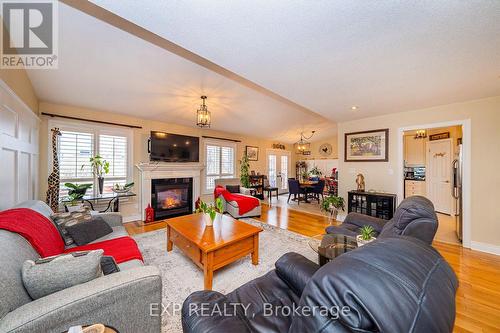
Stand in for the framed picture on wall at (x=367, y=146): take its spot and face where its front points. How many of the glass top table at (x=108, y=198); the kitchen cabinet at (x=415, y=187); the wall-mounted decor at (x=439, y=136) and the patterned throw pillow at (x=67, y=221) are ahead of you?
2

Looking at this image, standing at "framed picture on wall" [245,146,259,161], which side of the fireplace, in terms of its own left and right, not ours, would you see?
left

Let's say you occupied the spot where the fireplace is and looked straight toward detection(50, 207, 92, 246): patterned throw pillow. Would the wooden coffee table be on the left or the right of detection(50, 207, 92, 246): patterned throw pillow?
left

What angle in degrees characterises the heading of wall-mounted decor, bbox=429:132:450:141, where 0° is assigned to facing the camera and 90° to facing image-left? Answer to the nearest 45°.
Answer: approximately 45°

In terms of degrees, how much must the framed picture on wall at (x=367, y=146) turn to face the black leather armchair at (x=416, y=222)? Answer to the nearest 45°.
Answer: approximately 45° to its left

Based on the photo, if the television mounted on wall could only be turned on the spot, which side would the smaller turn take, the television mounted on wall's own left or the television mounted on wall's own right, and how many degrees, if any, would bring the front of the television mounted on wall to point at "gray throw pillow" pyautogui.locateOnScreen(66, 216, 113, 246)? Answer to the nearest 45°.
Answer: approximately 45° to the television mounted on wall's own right

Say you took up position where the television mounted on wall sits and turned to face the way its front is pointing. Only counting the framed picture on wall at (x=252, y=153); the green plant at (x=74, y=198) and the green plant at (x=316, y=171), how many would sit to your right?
1

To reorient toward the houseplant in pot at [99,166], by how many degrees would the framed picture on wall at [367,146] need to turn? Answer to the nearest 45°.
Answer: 0° — it already faces it
